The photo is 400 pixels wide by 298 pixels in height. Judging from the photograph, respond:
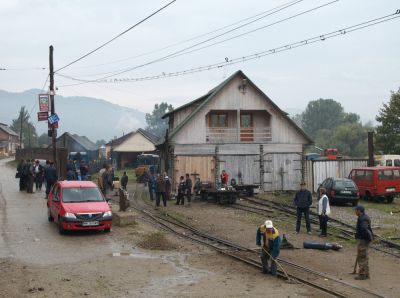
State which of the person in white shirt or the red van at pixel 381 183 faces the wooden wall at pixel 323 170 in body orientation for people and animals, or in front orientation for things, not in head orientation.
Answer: the red van

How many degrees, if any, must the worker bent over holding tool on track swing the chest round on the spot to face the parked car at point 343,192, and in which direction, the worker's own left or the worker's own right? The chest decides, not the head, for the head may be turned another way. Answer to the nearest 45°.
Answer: approximately 180°

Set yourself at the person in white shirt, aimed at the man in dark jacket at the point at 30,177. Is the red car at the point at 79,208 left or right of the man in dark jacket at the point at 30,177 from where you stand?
left

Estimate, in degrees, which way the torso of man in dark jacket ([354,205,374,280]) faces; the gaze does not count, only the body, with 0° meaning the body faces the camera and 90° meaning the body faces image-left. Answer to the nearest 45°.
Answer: approximately 90°

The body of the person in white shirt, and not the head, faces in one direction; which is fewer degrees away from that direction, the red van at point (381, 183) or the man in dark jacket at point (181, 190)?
the man in dark jacket

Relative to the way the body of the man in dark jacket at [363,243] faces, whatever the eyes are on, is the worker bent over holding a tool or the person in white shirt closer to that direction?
the worker bent over holding a tool
